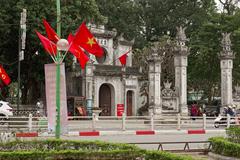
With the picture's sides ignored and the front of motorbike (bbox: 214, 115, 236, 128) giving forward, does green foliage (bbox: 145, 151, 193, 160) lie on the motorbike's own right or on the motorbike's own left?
on the motorbike's own left

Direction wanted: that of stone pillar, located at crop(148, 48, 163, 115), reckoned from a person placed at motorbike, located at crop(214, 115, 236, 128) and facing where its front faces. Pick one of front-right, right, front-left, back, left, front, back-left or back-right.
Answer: front-right

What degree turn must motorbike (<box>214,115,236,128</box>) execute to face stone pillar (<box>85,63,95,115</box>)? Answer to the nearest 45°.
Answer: approximately 45° to its right

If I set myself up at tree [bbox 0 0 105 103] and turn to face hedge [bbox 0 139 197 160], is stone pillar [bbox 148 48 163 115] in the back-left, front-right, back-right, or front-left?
front-left

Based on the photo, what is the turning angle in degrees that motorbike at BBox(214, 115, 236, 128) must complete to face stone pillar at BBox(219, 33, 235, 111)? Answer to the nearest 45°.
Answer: approximately 90° to its right

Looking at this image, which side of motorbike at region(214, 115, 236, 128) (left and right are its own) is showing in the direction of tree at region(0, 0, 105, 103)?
front

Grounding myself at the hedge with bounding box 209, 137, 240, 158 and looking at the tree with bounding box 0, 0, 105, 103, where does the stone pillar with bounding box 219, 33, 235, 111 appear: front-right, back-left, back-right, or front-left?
front-right

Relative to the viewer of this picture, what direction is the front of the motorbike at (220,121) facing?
facing to the left of the viewer

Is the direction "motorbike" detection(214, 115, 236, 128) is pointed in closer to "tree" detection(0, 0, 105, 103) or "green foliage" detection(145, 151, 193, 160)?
the tree

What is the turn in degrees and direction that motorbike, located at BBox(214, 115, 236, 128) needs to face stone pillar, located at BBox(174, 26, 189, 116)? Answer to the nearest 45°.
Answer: approximately 45° to its right

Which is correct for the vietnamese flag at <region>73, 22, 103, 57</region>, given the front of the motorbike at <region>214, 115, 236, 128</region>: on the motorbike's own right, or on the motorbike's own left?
on the motorbike's own left

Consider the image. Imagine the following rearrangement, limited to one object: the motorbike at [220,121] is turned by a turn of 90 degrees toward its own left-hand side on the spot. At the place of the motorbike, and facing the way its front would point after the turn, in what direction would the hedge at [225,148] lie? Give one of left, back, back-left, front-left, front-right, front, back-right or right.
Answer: front
